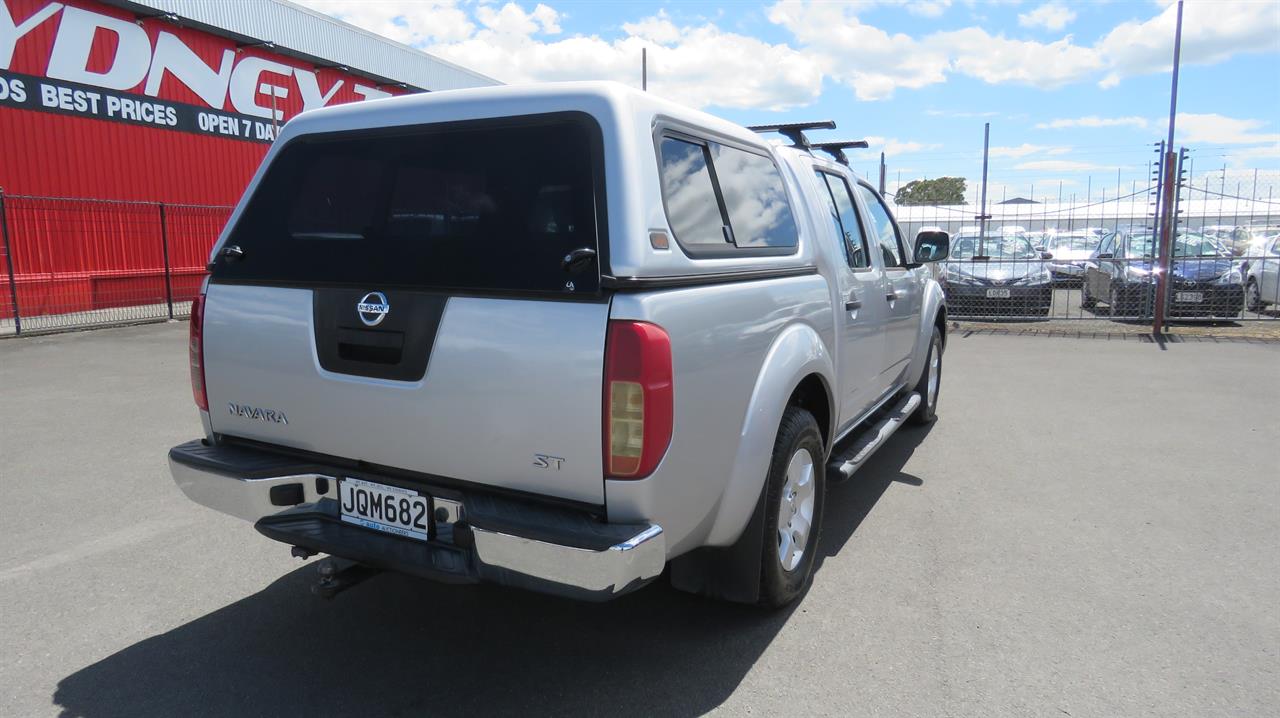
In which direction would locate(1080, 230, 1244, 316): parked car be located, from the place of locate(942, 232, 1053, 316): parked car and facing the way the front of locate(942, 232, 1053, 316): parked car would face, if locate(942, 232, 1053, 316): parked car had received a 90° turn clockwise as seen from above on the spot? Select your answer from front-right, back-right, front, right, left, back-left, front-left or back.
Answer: back

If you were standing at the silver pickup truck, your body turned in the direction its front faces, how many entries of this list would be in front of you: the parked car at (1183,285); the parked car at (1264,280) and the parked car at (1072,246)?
3

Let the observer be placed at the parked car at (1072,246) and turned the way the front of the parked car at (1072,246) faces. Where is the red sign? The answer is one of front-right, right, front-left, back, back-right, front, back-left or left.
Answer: front-right

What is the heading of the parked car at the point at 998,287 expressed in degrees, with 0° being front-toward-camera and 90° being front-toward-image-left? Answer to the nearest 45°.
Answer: approximately 0°

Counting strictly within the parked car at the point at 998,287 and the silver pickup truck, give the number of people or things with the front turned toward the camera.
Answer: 1

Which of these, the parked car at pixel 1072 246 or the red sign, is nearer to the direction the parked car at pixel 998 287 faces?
the red sign

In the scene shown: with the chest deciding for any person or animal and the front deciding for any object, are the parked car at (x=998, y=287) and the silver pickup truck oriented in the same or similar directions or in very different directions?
very different directions

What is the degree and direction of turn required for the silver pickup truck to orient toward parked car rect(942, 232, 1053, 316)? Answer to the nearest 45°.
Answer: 0° — it already faces it

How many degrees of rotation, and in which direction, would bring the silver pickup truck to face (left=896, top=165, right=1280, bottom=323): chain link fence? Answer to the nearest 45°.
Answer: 0° — it already faces it

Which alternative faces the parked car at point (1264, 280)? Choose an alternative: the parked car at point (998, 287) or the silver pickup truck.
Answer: the silver pickup truck

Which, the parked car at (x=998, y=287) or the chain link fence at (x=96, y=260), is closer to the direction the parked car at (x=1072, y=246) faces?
the parked car

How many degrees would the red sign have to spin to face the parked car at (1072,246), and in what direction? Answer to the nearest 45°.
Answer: approximately 45° to its left

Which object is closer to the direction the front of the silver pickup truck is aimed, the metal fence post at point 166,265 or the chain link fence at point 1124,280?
the chain link fence

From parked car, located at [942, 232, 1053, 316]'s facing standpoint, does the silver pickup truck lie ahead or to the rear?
ahead

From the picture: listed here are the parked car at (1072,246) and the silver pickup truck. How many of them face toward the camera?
1
